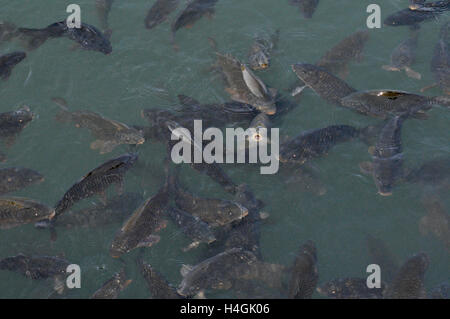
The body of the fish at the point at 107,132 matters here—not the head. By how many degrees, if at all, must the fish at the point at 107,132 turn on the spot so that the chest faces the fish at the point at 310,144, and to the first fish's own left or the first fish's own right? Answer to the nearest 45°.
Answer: approximately 45° to the first fish's own left

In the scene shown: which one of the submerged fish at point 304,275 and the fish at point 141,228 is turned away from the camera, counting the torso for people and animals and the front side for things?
the submerged fish

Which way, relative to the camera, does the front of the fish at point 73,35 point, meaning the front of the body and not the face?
to the viewer's right

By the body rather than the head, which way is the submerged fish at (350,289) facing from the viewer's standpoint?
to the viewer's left

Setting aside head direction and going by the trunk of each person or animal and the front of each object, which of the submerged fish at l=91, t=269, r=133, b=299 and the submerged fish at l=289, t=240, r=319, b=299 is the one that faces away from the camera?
the submerged fish at l=289, t=240, r=319, b=299

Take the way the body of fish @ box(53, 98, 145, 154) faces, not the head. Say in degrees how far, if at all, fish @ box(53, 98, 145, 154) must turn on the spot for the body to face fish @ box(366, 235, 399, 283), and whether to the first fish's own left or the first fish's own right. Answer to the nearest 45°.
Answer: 0° — it already faces it

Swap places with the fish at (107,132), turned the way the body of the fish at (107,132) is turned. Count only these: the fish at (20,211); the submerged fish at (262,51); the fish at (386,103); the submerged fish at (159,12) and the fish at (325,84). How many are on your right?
1

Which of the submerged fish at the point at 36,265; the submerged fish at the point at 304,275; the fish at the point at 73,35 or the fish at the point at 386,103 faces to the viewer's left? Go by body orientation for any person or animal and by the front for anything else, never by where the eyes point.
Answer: the fish at the point at 386,103

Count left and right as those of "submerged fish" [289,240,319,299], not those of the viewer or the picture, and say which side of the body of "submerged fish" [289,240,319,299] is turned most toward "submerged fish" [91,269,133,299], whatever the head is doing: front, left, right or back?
left

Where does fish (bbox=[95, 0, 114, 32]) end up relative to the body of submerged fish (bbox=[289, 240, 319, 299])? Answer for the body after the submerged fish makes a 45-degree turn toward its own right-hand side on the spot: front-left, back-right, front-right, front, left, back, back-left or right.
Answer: left

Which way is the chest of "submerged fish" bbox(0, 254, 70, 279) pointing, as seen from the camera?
to the viewer's right

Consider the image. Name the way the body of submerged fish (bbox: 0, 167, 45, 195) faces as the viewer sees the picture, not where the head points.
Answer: to the viewer's right
